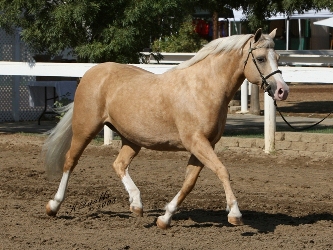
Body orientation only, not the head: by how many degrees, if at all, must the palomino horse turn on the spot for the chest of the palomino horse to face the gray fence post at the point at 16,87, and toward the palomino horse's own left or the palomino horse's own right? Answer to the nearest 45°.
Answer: approximately 90° to the palomino horse's own left

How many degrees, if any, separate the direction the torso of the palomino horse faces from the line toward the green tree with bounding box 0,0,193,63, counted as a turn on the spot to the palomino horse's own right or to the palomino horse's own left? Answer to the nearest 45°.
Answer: approximately 90° to the palomino horse's own left

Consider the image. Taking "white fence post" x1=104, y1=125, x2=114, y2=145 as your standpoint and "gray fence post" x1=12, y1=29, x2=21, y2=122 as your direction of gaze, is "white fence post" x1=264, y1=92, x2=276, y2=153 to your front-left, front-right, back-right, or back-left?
back-right

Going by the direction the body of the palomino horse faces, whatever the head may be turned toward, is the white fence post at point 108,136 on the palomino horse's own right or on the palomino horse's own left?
on the palomino horse's own left

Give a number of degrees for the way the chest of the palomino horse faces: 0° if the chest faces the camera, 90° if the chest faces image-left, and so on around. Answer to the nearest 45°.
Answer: approximately 270°

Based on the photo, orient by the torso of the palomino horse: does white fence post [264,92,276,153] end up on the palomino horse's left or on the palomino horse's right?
on the palomino horse's left
